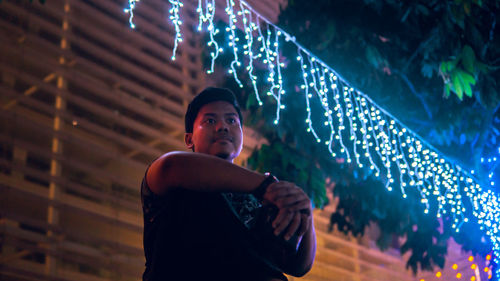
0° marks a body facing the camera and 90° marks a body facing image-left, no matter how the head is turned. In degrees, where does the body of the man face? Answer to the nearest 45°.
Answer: approximately 315°
